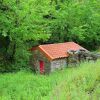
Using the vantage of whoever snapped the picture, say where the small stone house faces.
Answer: facing the viewer and to the left of the viewer
